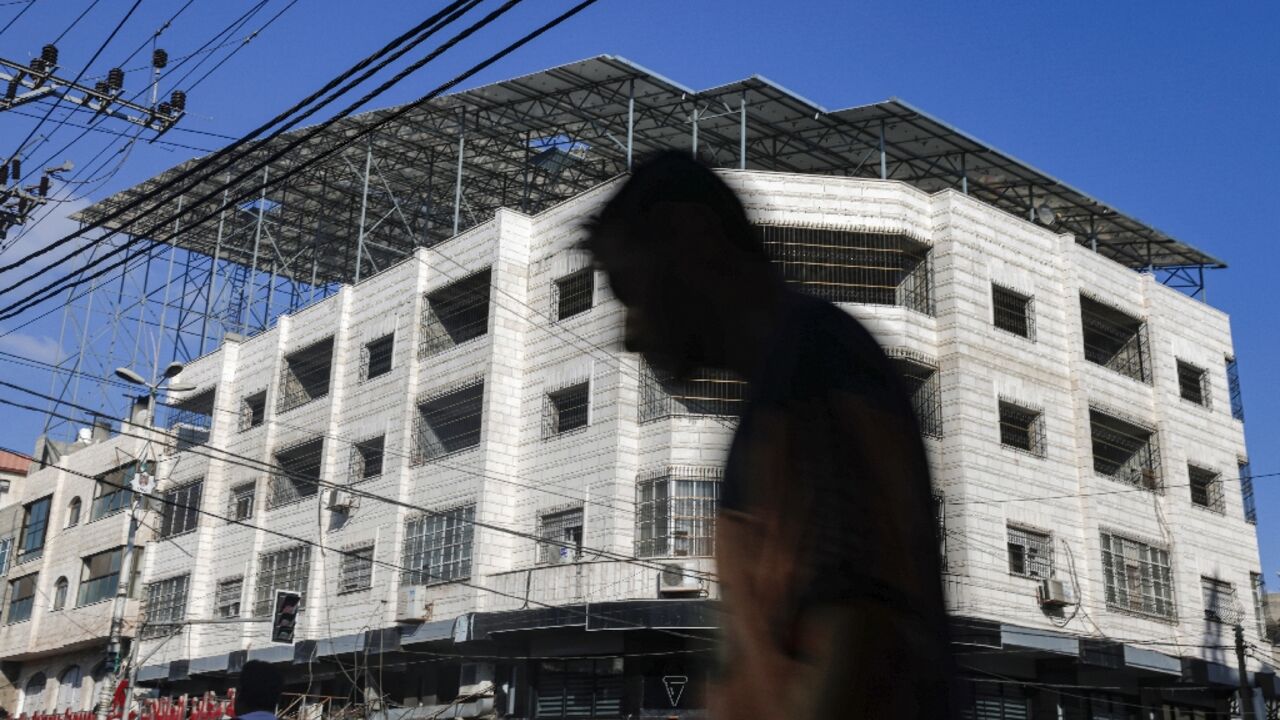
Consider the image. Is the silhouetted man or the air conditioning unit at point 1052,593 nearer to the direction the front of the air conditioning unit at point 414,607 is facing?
the silhouetted man

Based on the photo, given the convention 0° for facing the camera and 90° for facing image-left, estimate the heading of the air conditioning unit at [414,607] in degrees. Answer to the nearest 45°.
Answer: approximately 45°

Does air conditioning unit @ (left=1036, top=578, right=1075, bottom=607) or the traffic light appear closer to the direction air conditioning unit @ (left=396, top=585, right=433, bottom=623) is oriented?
the traffic light

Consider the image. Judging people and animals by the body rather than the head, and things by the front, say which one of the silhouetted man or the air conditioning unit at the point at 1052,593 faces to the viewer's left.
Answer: the silhouetted man

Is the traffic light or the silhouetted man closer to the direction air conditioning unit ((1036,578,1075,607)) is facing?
the silhouetted man

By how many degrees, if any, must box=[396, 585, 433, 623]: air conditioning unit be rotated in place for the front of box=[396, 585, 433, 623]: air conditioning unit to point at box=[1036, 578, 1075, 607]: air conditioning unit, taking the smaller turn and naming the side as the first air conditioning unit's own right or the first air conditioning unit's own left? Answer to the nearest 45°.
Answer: approximately 135° to the first air conditioning unit's own left

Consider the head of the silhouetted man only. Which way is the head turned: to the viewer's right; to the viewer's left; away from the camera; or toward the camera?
to the viewer's left

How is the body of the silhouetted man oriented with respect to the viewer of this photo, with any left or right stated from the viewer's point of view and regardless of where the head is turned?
facing to the left of the viewer

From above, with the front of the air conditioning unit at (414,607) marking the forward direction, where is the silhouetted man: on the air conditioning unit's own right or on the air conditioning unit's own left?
on the air conditioning unit's own left

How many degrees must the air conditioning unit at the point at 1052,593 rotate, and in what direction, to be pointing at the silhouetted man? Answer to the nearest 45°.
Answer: approximately 45° to its right

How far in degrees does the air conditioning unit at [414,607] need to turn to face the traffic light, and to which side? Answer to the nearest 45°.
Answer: approximately 90° to its right

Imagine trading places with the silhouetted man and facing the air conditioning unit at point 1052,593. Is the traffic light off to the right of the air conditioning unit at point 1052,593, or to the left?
left

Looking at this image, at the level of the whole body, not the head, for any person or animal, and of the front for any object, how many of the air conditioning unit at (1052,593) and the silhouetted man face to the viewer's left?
1

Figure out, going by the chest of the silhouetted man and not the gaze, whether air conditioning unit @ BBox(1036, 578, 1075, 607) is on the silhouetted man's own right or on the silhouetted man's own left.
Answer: on the silhouetted man's own right
